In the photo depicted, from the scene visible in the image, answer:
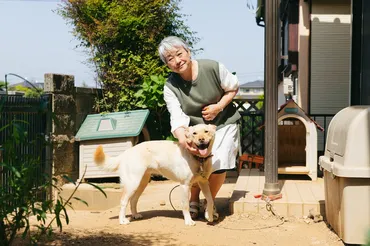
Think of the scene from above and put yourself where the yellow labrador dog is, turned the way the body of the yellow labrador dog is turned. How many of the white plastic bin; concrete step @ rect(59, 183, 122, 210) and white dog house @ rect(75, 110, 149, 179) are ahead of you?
1

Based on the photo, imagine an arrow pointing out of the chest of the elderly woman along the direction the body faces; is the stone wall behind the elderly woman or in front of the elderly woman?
behind

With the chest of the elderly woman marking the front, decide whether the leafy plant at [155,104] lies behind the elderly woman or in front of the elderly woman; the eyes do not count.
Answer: behind

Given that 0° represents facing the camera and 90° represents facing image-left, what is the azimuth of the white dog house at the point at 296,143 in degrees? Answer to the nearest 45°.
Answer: approximately 0°

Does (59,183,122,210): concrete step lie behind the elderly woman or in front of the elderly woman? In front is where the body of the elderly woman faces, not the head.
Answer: behind

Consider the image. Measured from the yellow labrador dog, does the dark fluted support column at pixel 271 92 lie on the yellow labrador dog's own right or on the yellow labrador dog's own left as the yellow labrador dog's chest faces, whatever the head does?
on the yellow labrador dog's own left

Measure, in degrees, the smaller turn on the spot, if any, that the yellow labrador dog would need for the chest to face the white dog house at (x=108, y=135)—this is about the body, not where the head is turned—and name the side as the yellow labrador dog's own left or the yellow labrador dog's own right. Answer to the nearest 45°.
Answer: approximately 135° to the yellow labrador dog's own left
